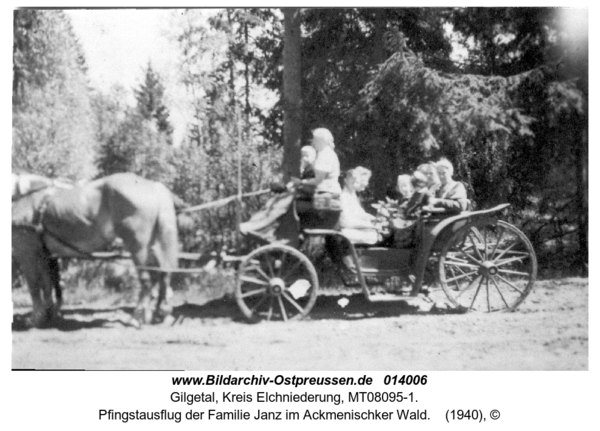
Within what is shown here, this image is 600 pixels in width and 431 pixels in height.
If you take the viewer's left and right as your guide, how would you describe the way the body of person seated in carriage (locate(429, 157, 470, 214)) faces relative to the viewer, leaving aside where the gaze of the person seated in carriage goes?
facing the viewer and to the left of the viewer

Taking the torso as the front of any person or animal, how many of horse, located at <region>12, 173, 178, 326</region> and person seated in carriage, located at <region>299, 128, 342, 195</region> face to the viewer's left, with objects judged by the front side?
2

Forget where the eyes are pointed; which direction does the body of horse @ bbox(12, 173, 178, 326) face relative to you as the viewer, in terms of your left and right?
facing to the left of the viewer

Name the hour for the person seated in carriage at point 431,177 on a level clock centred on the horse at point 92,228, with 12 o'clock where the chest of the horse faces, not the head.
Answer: The person seated in carriage is roughly at 6 o'clock from the horse.

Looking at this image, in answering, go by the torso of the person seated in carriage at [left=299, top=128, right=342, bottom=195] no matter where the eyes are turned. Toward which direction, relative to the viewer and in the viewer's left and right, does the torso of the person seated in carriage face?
facing to the left of the viewer

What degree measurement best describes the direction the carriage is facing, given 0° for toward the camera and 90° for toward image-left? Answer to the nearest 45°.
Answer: approximately 90°

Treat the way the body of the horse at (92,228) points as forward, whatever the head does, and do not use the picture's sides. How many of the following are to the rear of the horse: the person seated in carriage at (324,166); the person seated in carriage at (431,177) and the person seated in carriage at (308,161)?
3
